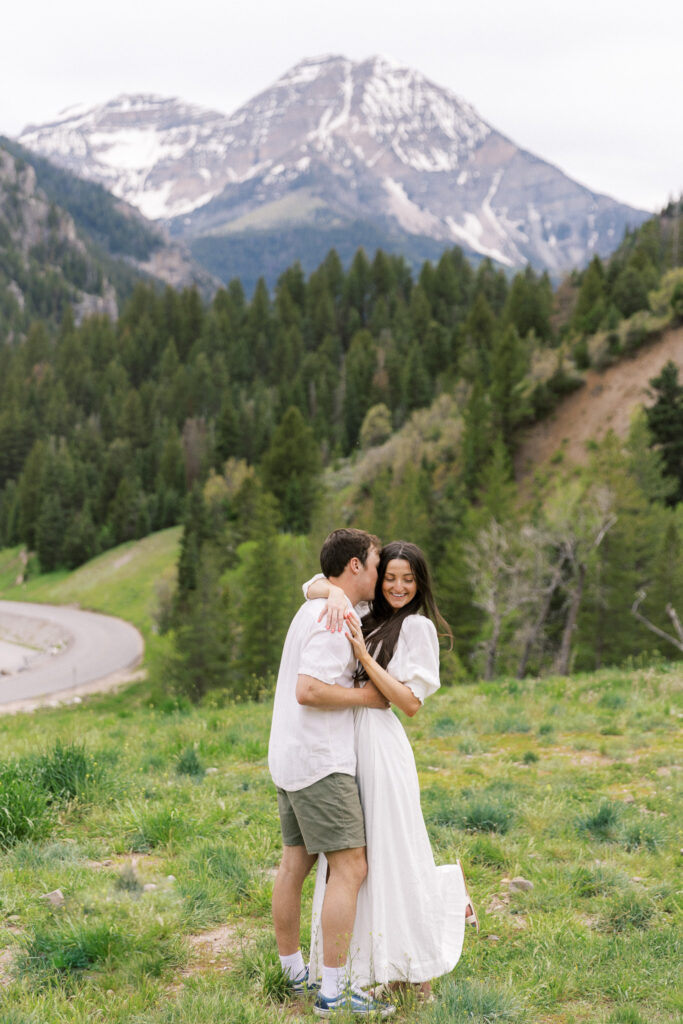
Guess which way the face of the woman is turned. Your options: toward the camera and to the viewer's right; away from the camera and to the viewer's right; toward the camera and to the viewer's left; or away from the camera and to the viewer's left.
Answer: toward the camera and to the viewer's left

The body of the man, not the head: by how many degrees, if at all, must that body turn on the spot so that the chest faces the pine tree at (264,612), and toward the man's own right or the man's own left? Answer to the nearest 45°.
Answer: approximately 90° to the man's own left

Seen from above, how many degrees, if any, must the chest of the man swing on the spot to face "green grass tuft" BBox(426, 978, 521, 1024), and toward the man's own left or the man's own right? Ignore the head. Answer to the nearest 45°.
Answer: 0° — they already face it

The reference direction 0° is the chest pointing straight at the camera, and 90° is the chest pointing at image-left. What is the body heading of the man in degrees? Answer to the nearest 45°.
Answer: approximately 270°

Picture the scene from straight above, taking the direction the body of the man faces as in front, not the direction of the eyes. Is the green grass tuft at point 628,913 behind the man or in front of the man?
in front

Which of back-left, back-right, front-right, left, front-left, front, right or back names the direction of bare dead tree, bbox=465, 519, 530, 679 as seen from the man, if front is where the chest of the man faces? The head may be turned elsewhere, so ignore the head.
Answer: left

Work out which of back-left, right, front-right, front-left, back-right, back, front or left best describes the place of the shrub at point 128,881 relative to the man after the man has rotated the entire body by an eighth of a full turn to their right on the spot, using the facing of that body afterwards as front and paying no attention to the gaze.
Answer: back

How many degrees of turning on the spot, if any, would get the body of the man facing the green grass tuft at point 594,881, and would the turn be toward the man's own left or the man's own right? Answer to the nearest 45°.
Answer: approximately 45° to the man's own left

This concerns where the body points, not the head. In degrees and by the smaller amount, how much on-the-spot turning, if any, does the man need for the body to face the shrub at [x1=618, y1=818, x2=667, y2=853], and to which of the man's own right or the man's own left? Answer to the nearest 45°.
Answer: approximately 45° to the man's own left
